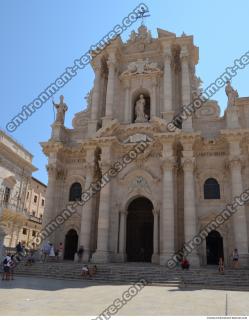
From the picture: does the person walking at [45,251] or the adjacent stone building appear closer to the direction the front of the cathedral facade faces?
the person walking

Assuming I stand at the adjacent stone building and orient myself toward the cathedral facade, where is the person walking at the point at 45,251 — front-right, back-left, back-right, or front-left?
front-right

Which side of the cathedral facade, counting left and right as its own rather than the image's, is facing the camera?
front

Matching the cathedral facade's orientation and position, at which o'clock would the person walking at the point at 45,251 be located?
The person walking is roughly at 3 o'clock from the cathedral facade.

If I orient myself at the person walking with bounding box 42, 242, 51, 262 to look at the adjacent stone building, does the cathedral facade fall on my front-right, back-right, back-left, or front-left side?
back-right

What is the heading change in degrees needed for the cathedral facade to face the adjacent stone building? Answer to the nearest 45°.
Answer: approximately 135° to its right
